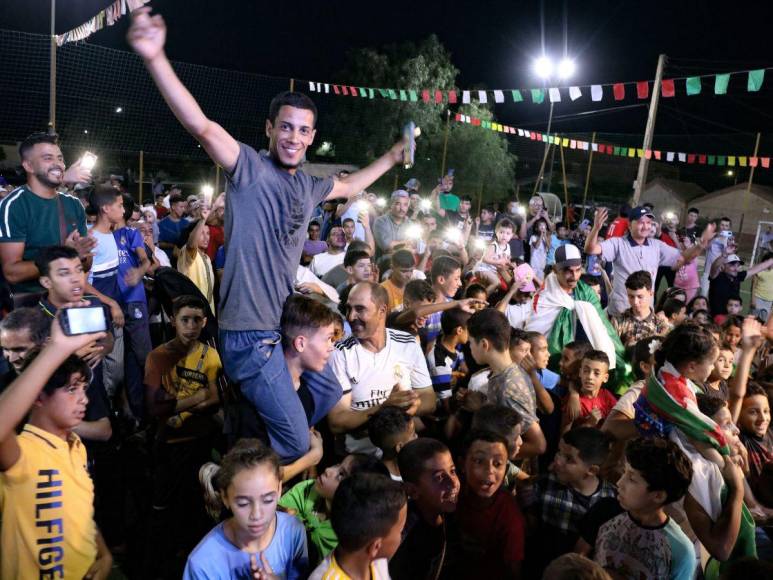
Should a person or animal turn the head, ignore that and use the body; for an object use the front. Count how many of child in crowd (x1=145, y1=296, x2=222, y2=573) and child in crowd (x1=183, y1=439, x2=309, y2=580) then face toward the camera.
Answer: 2

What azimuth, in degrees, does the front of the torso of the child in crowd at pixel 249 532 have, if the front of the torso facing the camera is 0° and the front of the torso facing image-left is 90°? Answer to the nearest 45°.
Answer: approximately 0°

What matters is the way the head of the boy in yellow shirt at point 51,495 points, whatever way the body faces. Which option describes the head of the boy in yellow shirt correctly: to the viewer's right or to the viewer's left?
to the viewer's right

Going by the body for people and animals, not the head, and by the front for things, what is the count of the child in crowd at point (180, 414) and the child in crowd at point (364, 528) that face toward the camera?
1

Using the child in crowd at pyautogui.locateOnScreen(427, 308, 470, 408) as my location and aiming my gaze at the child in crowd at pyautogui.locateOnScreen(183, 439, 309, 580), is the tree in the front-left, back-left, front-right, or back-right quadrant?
back-right

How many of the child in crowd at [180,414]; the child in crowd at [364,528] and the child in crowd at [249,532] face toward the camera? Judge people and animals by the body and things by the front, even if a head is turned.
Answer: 2
